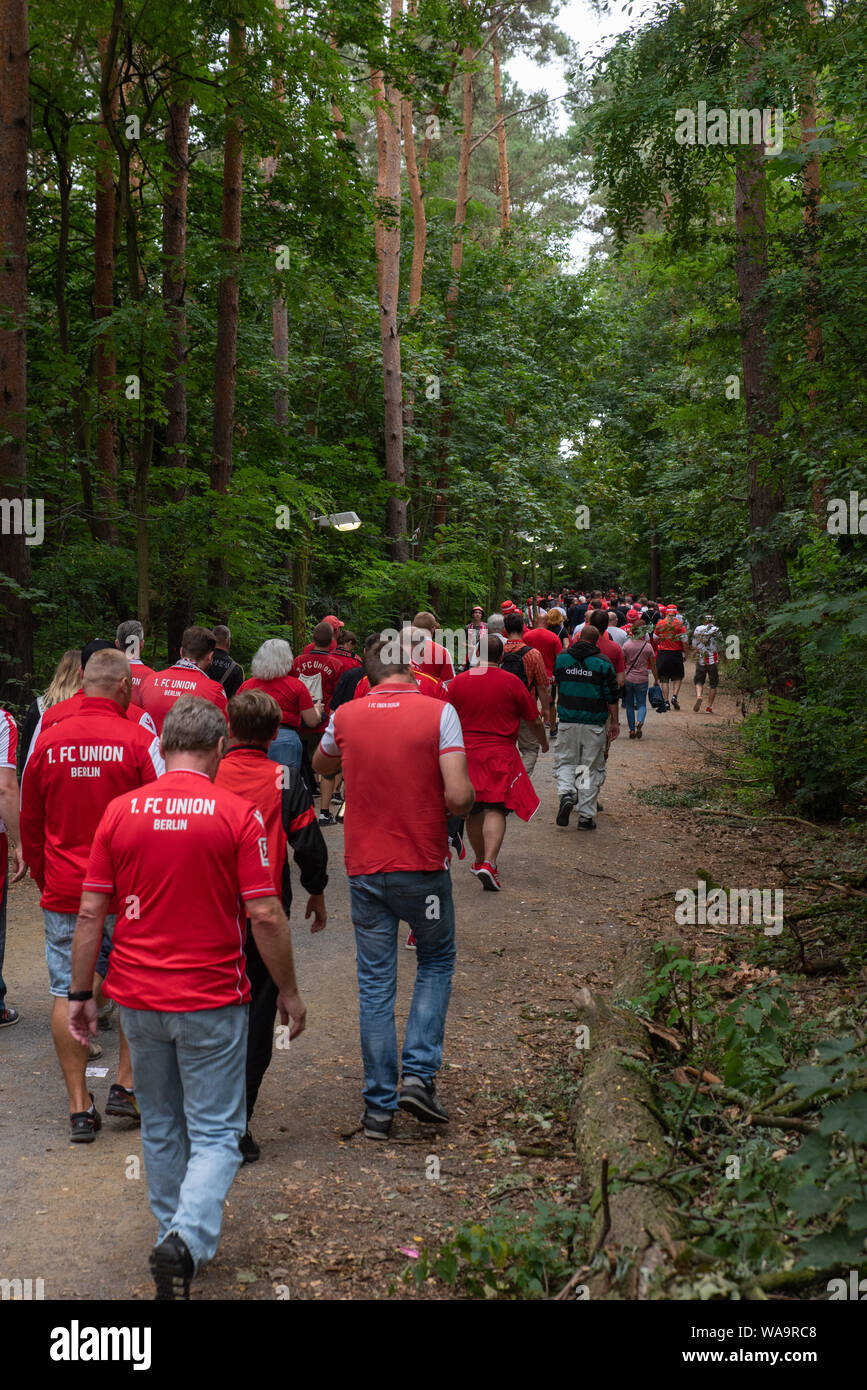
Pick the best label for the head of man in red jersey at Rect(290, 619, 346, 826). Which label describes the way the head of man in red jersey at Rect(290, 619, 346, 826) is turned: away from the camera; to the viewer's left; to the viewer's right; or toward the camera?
away from the camera

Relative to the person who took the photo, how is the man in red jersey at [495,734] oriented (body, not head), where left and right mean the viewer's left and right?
facing away from the viewer

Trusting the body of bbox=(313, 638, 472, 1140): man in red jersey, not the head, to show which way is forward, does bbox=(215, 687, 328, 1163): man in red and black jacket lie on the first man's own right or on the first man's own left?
on the first man's own left

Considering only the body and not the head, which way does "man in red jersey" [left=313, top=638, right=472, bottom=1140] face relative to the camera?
away from the camera

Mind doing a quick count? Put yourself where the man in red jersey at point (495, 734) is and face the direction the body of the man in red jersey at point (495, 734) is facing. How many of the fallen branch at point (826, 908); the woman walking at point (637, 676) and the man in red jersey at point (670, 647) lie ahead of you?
2

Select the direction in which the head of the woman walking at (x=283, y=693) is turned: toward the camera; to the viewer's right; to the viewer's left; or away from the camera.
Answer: away from the camera

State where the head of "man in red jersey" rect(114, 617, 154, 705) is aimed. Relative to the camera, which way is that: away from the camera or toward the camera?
away from the camera

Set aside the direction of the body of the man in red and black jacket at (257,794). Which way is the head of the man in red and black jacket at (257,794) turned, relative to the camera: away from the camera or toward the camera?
away from the camera

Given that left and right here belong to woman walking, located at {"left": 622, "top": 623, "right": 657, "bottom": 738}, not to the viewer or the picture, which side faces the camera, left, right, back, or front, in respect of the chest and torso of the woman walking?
back

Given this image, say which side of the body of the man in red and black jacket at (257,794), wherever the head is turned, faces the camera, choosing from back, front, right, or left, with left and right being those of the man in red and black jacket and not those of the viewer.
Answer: back

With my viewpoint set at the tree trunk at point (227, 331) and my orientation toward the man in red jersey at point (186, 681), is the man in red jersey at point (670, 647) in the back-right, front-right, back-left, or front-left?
back-left

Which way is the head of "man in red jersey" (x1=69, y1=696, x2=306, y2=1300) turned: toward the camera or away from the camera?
away from the camera
